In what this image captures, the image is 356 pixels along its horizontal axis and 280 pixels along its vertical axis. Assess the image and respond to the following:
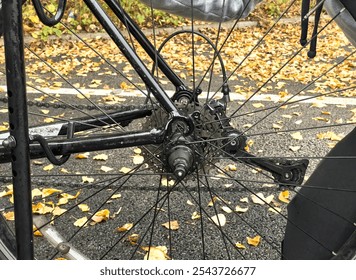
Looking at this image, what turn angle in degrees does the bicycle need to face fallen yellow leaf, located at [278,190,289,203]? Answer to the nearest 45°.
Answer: approximately 135° to its right

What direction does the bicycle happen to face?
to the viewer's left

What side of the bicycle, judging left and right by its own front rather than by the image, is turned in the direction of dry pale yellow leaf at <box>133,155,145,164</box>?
right

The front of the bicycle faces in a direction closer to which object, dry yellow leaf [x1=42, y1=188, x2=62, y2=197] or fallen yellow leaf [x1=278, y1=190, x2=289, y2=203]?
the dry yellow leaf

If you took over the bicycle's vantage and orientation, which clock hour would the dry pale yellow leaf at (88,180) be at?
The dry pale yellow leaf is roughly at 2 o'clock from the bicycle.

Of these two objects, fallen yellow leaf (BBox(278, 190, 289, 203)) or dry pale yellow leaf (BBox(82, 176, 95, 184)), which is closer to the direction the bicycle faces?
the dry pale yellow leaf

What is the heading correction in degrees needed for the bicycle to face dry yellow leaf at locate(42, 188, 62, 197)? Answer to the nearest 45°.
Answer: approximately 45° to its right

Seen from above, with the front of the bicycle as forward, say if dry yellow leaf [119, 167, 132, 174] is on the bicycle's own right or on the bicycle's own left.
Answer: on the bicycle's own right
